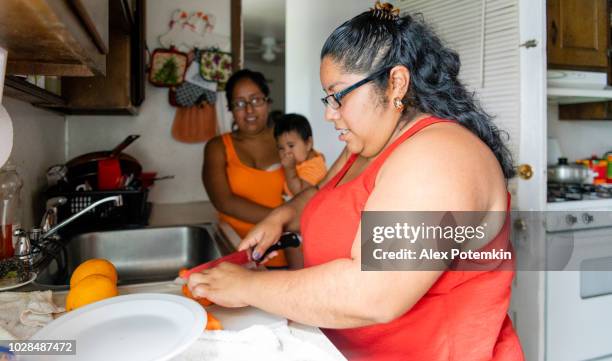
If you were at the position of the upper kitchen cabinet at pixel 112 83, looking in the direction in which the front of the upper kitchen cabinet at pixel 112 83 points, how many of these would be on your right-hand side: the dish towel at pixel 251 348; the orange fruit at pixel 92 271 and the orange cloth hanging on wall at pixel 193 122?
2

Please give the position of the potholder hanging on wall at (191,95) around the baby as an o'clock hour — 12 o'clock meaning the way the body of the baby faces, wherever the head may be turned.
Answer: The potholder hanging on wall is roughly at 3 o'clock from the baby.

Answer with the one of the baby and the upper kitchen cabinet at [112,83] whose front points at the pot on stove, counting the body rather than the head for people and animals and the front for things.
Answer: the upper kitchen cabinet

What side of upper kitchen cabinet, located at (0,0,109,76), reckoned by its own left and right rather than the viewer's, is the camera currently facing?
right

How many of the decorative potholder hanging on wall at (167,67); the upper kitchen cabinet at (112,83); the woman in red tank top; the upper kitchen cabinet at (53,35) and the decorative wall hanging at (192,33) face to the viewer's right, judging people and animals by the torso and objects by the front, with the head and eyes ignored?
2

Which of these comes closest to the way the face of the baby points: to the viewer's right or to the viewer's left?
to the viewer's left

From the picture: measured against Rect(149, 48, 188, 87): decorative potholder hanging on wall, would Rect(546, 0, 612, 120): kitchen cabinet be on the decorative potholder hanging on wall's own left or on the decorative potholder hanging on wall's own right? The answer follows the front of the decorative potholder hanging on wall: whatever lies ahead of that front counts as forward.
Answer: on the decorative potholder hanging on wall's own left

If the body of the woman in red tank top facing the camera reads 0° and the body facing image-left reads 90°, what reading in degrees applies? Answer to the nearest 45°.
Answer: approximately 90°

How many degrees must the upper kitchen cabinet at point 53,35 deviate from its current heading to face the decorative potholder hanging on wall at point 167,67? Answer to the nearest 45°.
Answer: approximately 90° to its left

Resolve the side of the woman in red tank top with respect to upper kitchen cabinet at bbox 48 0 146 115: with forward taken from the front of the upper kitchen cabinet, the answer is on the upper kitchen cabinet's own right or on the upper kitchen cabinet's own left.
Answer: on the upper kitchen cabinet's own right

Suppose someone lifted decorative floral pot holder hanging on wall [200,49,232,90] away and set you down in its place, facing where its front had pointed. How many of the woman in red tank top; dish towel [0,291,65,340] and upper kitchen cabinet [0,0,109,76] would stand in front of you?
3

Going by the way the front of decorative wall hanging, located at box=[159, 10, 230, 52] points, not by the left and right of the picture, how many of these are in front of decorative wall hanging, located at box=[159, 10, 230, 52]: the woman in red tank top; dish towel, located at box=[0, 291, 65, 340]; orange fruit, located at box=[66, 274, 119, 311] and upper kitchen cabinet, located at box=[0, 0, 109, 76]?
4

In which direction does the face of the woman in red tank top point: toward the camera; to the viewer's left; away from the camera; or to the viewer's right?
to the viewer's left
